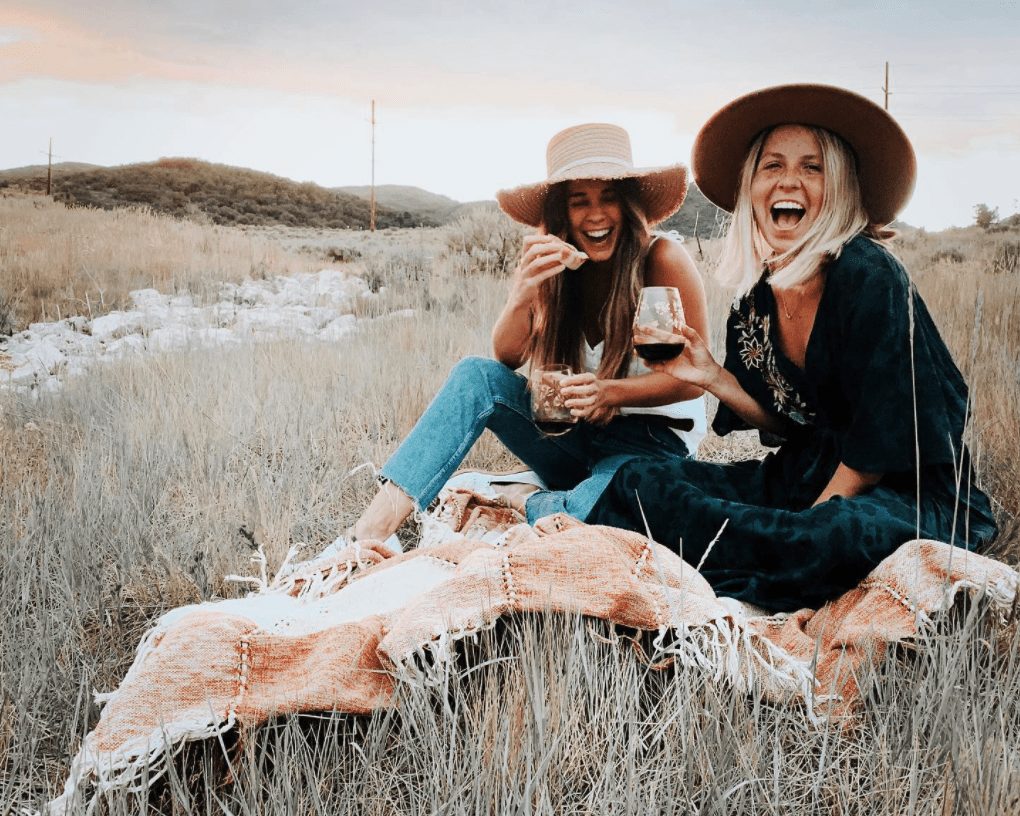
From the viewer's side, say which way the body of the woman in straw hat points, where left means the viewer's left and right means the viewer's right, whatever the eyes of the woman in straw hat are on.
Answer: facing the viewer and to the left of the viewer

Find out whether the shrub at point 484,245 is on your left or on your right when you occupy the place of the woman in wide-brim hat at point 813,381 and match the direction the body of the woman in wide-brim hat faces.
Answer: on your right

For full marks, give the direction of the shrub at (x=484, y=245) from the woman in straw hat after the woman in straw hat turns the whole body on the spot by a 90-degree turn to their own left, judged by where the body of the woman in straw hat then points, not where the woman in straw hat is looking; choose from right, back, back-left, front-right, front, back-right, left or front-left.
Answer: back-left

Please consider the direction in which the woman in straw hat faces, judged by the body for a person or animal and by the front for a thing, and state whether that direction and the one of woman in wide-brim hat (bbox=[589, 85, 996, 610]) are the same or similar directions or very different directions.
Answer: same or similar directions

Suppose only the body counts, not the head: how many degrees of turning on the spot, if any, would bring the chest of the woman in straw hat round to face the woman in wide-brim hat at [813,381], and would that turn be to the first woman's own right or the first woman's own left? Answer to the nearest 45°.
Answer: approximately 90° to the first woman's own left

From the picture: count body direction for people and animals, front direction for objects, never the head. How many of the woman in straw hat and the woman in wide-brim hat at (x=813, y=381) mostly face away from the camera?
0
